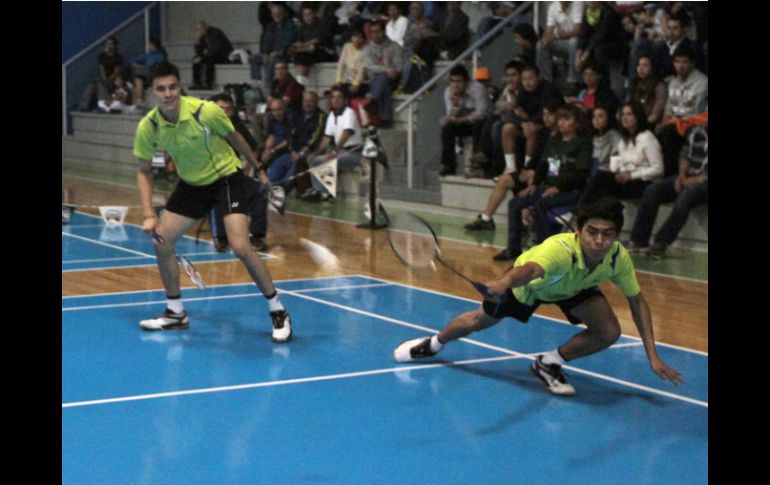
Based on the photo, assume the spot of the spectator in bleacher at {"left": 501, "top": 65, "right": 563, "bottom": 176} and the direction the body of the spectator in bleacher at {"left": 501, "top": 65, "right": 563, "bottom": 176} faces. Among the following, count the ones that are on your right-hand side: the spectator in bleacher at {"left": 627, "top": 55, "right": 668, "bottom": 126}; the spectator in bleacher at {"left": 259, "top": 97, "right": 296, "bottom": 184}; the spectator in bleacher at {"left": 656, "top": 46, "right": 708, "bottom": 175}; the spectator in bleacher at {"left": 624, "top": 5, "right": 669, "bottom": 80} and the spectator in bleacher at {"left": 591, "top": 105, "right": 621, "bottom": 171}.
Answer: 1

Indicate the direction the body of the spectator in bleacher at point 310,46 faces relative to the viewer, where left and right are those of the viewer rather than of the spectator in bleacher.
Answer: facing the viewer and to the left of the viewer

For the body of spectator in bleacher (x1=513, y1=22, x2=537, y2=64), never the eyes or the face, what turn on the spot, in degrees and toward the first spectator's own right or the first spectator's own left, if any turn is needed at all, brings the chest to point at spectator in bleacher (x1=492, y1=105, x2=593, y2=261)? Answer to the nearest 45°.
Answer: approximately 45° to the first spectator's own left

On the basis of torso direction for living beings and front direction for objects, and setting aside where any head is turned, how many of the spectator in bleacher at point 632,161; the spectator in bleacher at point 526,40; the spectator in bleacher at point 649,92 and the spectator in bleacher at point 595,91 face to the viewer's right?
0

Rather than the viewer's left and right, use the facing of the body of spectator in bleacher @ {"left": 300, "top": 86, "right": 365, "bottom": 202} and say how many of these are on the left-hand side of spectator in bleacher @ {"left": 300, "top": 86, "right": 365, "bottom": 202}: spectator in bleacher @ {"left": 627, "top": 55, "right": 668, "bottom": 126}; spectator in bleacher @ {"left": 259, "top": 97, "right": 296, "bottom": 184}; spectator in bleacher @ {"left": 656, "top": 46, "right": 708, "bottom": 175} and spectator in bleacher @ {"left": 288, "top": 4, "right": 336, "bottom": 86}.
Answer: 2

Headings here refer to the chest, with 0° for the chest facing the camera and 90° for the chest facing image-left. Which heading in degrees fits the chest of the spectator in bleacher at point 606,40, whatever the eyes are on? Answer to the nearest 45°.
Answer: approximately 45°

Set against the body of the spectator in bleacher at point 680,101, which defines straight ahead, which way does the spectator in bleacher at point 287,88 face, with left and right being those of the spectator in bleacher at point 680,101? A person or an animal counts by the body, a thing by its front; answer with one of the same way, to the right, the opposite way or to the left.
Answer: the same way

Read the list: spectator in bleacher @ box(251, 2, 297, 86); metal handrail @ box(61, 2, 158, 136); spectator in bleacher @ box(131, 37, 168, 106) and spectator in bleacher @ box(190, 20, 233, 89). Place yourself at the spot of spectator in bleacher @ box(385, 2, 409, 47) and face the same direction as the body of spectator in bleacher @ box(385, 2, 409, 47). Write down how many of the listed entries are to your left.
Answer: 0

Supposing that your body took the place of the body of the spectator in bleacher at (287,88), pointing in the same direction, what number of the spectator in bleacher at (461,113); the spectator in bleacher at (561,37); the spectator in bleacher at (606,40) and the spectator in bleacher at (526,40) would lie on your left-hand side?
4

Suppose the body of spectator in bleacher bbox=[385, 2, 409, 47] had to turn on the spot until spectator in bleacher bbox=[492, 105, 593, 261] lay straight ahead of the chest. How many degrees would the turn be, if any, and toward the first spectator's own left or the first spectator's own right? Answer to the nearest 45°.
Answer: approximately 45° to the first spectator's own left

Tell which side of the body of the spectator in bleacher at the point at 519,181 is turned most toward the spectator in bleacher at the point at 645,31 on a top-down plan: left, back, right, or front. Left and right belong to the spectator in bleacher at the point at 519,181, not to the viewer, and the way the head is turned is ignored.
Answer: back

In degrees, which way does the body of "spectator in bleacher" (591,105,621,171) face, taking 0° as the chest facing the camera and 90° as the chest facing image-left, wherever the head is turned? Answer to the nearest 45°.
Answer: approximately 45°

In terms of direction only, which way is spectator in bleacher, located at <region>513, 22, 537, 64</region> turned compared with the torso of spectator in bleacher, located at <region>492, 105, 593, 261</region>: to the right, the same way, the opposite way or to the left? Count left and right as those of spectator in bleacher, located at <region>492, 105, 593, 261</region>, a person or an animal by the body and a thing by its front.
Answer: the same way

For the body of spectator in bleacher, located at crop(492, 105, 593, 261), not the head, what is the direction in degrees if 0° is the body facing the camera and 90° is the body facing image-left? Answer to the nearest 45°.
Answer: approximately 45°

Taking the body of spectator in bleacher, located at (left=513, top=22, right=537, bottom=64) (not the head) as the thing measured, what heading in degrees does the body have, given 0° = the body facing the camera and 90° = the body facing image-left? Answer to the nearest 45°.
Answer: approximately 45°

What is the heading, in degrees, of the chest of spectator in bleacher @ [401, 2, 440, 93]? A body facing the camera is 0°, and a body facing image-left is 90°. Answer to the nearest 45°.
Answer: approximately 45°
